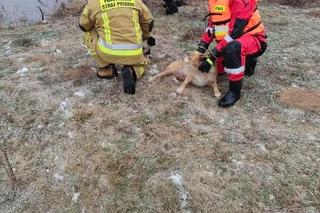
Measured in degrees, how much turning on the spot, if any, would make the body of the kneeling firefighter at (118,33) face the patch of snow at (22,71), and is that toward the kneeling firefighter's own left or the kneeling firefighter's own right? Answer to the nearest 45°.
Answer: approximately 90° to the kneeling firefighter's own left

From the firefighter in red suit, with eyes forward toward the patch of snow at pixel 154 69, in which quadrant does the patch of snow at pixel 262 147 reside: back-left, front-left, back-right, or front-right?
back-left

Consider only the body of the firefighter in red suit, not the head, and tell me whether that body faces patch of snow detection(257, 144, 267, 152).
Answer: no

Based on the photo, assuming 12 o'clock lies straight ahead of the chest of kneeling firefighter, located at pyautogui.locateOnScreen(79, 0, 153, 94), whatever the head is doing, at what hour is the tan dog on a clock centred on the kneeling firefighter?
The tan dog is roughly at 4 o'clock from the kneeling firefighter.

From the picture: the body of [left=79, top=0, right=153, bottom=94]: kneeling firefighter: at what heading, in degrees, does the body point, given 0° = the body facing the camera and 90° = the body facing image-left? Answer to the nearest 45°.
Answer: approximately 180°

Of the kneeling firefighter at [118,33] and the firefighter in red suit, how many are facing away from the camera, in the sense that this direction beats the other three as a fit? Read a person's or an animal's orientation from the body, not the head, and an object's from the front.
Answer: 1

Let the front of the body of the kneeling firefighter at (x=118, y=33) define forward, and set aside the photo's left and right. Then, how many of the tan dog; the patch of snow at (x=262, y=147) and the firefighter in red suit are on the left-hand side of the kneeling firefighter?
0

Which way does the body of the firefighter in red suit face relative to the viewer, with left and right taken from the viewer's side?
facing the viewer and to the left of the viewer

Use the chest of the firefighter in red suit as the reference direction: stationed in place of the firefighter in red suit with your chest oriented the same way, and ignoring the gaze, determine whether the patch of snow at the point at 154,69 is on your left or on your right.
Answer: on your right

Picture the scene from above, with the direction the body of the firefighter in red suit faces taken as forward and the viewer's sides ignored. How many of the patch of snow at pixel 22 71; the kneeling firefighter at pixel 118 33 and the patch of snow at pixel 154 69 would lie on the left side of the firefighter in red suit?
0

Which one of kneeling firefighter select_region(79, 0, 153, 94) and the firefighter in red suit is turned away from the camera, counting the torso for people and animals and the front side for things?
the kneeling firefighter

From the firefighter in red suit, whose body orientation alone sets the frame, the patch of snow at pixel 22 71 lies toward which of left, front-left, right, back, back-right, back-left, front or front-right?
front-right
